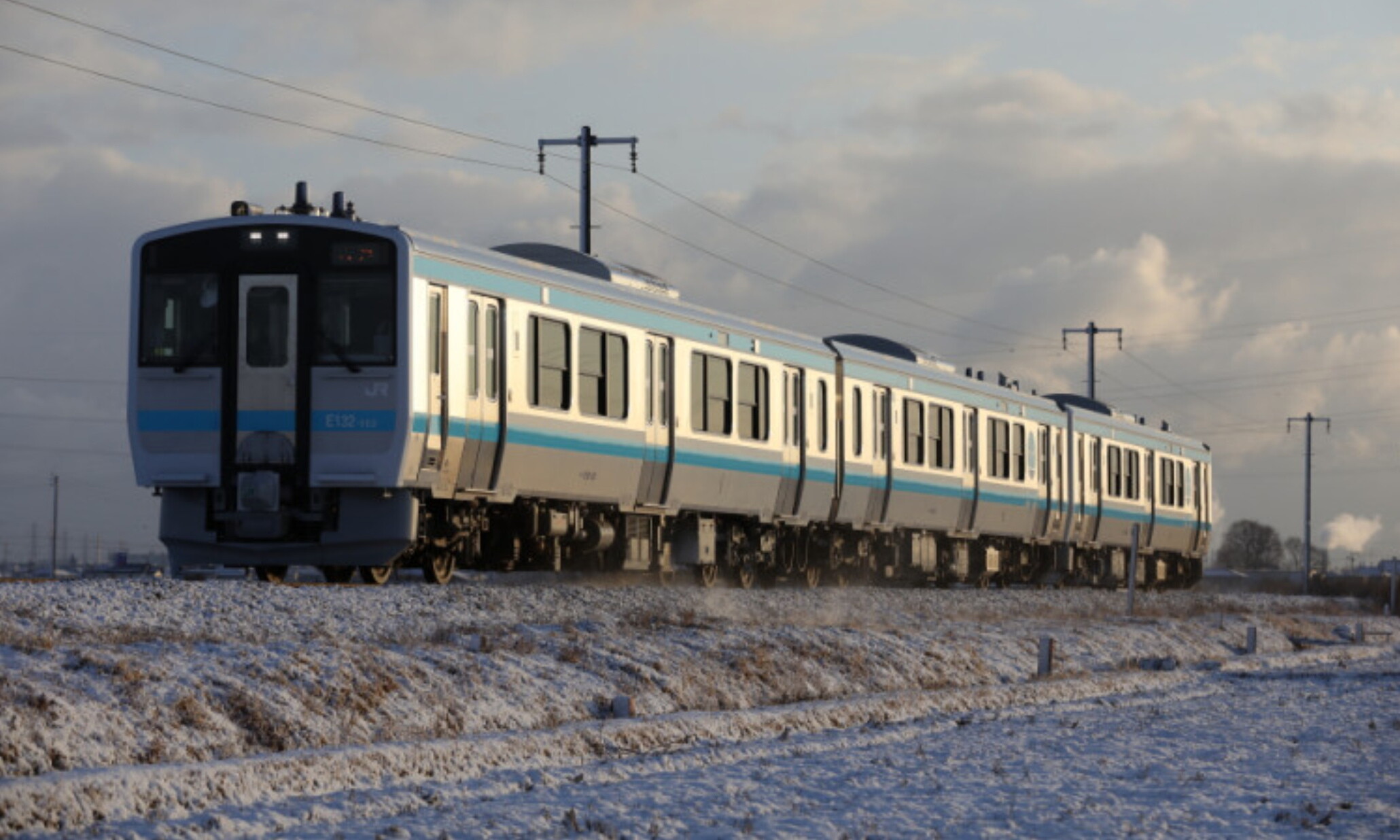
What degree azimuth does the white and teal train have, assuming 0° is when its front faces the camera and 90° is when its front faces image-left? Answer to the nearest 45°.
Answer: approximately 45°

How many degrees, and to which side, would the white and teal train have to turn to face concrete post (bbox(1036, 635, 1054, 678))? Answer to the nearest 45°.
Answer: approximately 45° to its left
